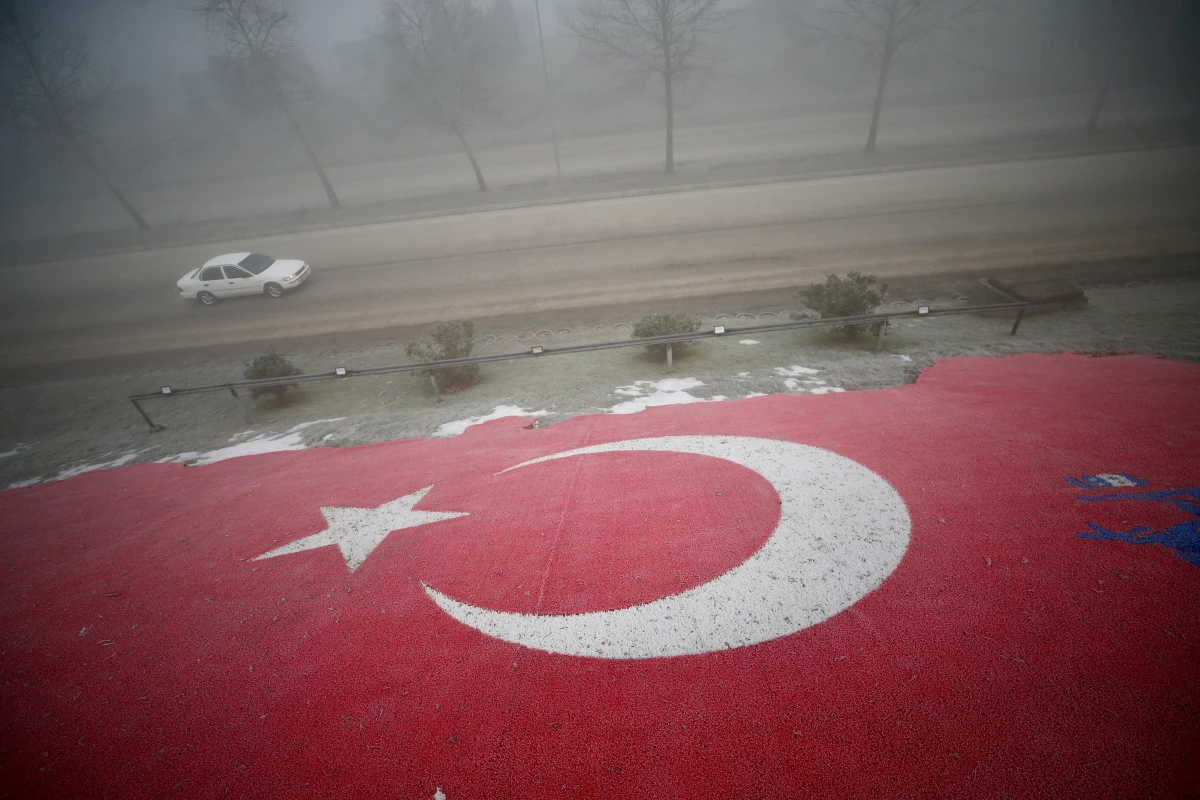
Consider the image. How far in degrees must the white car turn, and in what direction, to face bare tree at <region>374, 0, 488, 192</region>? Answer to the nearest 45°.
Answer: approximately 90° to its left

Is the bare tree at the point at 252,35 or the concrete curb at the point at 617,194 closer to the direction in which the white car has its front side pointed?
the concrete curb

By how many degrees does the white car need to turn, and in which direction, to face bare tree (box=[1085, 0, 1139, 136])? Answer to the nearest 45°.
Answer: approximately 45° to its left

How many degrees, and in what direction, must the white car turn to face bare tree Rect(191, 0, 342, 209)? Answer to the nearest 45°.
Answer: approximately 135° to its left

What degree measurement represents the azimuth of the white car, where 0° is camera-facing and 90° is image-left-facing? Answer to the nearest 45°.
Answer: approximately 315°
